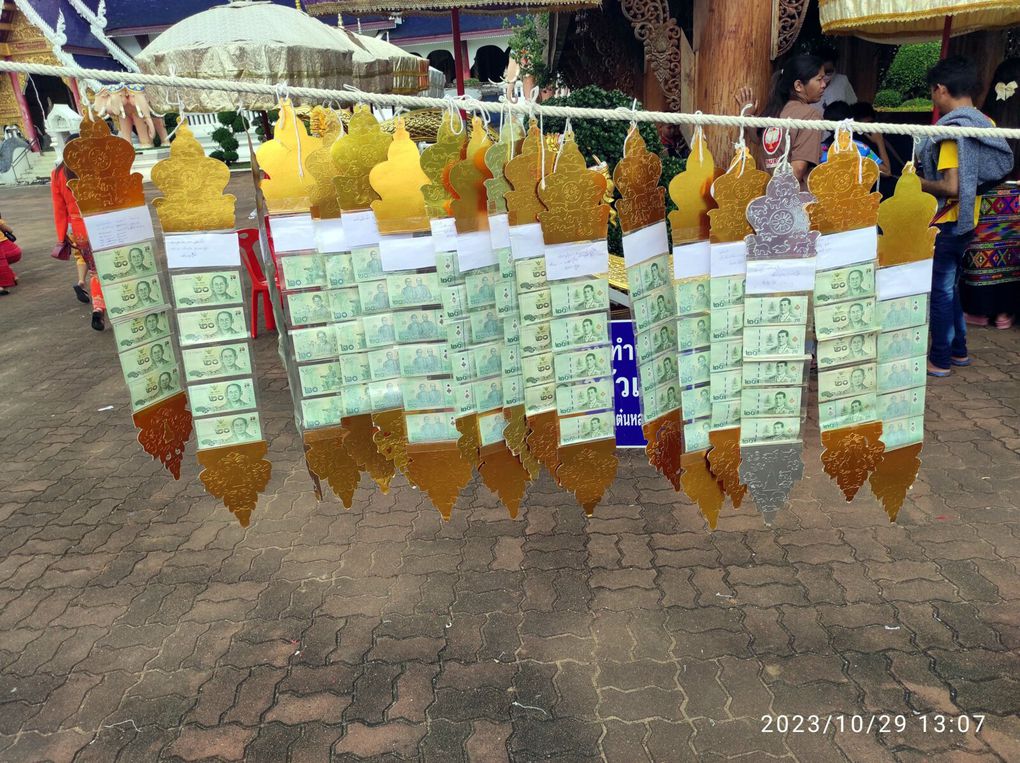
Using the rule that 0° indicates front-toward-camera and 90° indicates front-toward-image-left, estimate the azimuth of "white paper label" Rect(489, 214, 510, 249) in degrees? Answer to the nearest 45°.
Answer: approximately 0°

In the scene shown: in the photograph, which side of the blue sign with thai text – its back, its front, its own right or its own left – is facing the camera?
front

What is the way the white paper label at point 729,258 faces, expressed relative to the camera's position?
facing the viewer

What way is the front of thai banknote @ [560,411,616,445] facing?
toward the camera

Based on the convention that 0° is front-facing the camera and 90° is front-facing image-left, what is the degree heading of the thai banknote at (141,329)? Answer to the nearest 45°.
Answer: approximately 0°

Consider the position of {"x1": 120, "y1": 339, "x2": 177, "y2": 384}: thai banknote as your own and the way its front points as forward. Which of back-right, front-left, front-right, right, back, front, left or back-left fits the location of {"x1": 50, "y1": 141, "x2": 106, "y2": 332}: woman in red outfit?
back

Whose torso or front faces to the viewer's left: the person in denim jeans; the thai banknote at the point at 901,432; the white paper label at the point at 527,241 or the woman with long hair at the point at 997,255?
the person in denim jeans

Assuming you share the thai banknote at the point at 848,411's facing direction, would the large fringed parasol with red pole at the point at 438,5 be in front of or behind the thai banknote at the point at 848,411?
behind

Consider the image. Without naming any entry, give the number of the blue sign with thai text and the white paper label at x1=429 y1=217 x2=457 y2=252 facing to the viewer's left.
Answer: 0
